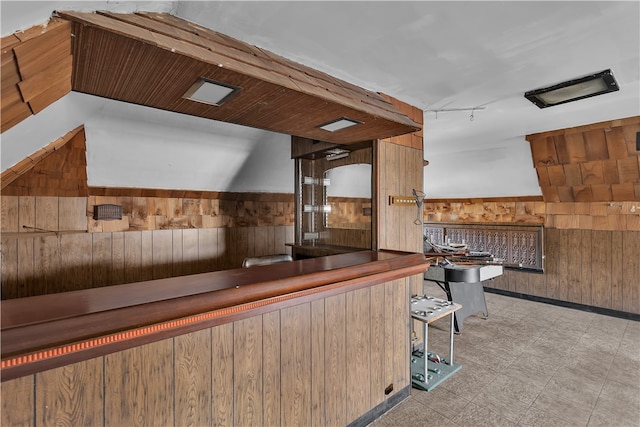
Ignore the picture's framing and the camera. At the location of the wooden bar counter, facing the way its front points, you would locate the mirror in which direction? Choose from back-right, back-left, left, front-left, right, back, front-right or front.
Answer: left

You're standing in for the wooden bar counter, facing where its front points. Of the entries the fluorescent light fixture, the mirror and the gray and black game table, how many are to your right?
0

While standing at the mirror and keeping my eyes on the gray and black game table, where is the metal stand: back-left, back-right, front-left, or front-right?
front-right

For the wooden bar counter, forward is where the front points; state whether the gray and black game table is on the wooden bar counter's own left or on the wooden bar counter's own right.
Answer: on the wooden bar counter's own left

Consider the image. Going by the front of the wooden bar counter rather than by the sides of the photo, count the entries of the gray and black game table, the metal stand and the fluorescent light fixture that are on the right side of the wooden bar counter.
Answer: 0

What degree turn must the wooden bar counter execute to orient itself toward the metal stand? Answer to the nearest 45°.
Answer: approximately 90° to its left

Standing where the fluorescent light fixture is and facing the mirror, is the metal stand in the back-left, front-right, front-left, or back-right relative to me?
front-left

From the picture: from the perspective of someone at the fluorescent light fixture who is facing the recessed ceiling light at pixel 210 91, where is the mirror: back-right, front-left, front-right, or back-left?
front-right

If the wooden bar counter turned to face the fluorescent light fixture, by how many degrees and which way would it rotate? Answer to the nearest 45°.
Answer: approximately 45° to its left

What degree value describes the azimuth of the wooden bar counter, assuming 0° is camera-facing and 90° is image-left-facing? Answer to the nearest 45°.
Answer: approximately 315°
